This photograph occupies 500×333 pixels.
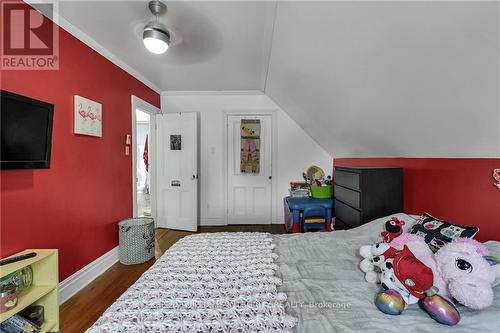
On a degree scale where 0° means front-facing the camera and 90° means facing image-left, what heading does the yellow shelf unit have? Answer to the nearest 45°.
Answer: approximately 315°

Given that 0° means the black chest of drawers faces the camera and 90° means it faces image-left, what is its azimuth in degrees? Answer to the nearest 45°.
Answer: approximately 45°

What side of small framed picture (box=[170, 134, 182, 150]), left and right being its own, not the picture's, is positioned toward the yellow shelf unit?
front

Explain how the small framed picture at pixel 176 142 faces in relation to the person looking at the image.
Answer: facing the viewer

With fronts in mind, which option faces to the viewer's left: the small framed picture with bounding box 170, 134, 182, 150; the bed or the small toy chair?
the bed

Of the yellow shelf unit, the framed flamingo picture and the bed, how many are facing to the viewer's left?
1

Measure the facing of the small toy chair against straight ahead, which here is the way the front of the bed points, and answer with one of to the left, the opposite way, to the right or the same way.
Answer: to the left

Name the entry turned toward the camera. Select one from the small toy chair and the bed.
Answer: the small toy chair

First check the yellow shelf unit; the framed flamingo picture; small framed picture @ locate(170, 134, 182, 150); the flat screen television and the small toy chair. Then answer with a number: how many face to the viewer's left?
0

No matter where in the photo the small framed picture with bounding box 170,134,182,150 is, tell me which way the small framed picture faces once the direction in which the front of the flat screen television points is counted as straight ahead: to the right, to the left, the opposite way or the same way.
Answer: to the right

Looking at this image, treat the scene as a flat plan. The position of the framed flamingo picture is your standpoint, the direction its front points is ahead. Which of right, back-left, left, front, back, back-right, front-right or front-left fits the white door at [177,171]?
left

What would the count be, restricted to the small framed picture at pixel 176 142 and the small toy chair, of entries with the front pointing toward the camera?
2

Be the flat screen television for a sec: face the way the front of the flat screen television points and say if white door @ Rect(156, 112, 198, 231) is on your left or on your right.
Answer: on your left

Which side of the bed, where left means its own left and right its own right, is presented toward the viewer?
left
